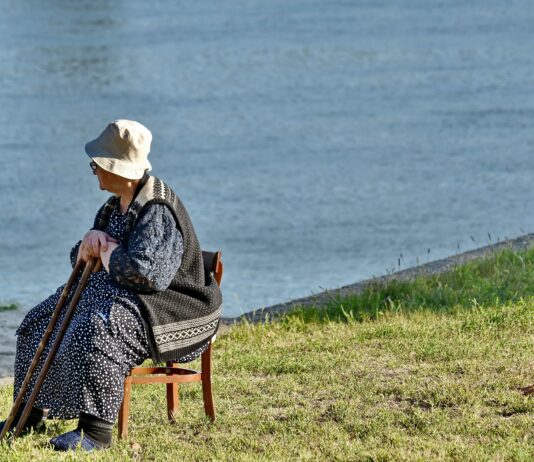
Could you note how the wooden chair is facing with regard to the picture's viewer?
facing to the left of the viewer
